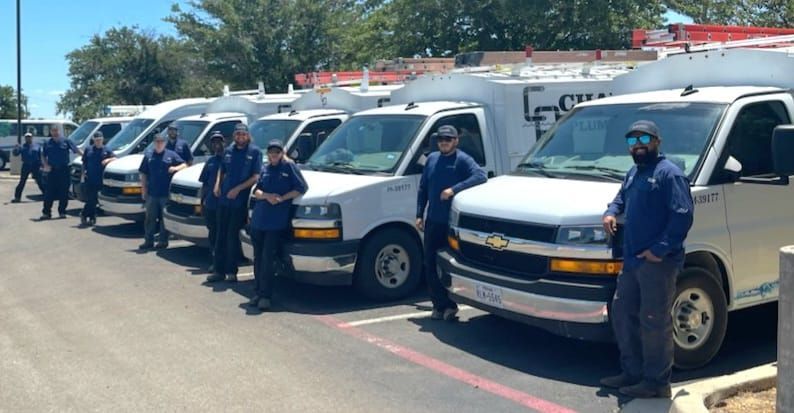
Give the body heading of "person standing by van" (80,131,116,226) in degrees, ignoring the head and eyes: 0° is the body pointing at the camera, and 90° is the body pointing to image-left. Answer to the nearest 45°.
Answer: approximately 0°

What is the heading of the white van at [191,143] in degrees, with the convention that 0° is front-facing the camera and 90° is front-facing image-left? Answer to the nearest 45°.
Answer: approximately 45°

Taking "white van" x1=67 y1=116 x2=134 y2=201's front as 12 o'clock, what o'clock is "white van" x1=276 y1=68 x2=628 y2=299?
"white van" x1=276 y1=68 x2=628 y2=299 is roughly at 10 o'clock from "white van" x1=67 y1=116 x2=134 y2=201.

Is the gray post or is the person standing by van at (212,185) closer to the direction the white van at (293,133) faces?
the person standing by van

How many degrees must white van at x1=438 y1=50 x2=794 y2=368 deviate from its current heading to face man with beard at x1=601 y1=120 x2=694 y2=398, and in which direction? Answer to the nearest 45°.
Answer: approximately 45° to its left

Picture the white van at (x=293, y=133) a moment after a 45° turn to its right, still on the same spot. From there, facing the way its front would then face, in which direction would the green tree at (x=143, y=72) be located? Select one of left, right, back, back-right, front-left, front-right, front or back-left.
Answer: right
